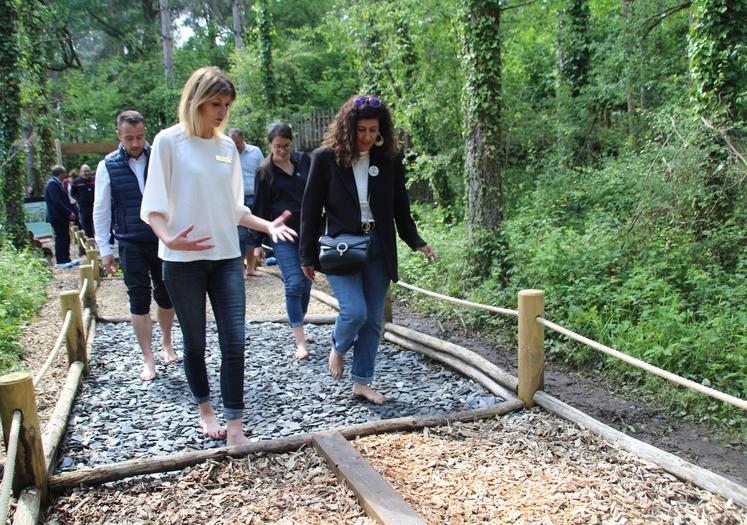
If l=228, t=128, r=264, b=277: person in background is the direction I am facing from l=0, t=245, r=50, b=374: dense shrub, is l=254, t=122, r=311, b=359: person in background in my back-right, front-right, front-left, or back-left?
front-right

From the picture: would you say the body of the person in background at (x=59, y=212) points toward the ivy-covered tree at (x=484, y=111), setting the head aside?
no

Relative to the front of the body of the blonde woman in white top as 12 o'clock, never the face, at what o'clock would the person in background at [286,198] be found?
The person in background is roughly at 8 o'clock from the blonde woman in white top.

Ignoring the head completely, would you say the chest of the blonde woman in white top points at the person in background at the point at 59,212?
no

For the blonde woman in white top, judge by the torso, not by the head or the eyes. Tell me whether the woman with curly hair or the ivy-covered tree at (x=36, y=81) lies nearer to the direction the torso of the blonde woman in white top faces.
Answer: the woman with curly hair

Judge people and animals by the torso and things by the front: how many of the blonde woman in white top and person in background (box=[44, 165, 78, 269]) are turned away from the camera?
0

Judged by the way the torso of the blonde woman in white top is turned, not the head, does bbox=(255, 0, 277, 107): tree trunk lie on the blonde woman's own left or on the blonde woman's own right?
on the blonde woman's own left

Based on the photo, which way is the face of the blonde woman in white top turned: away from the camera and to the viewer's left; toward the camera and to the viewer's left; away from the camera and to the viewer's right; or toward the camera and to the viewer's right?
toward the camera and to the viewer's right

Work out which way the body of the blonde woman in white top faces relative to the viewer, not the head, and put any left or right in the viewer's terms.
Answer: facing the viewer and to the right of the viewer

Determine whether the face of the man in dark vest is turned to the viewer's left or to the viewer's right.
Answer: to the viewer's right
